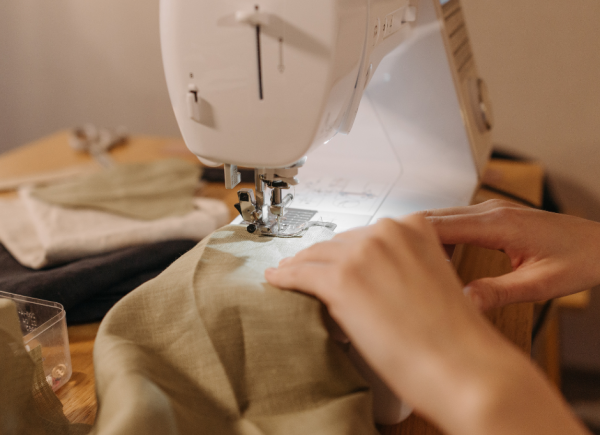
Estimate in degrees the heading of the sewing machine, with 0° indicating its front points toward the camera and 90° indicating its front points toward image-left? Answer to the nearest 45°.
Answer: approximately 315°

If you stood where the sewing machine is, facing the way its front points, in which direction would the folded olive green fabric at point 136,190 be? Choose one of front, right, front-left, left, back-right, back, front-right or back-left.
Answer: back
